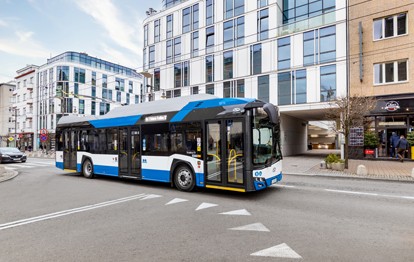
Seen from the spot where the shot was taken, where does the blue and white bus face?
facing the viewer and to the right of the viewer

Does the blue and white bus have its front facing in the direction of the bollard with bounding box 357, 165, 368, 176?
no

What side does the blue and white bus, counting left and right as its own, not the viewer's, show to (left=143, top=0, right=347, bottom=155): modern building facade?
left

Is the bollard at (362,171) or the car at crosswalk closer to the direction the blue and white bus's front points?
the bollard

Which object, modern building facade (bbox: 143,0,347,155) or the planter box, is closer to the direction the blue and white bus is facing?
the planter box

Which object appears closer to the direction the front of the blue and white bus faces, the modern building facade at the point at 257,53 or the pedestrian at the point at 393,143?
the pedestrian

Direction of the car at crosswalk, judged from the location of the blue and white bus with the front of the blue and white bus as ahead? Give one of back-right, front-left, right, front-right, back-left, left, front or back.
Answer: back

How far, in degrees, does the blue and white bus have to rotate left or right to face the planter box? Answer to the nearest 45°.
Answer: approximately 90° to its left

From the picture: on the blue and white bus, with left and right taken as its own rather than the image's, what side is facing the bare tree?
left

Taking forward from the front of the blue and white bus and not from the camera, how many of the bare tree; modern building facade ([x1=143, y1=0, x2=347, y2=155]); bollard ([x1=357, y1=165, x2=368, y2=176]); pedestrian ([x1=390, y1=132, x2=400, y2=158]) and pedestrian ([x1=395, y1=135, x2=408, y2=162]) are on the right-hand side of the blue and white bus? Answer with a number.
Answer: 0

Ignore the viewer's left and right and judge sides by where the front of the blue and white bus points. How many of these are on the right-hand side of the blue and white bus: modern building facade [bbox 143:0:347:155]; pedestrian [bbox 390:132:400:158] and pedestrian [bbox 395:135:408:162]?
0

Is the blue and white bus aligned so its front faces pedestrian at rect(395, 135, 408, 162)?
no

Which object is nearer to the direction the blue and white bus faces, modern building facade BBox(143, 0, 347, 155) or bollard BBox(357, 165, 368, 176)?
the bollard

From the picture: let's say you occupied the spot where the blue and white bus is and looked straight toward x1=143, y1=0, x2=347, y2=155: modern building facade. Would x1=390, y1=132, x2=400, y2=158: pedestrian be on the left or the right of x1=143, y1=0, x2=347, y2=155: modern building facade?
right

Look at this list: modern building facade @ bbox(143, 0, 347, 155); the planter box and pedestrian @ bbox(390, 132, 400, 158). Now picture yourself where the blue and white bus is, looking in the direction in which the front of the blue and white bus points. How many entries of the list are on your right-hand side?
0
